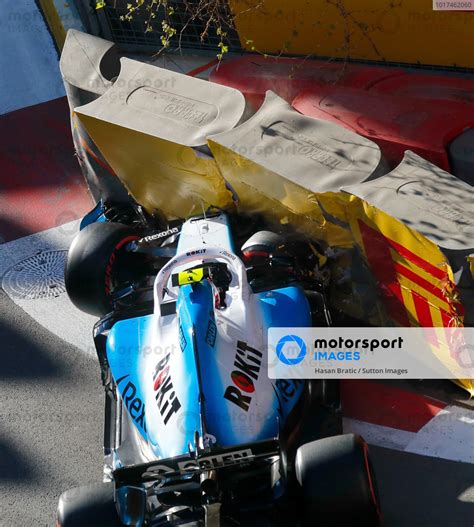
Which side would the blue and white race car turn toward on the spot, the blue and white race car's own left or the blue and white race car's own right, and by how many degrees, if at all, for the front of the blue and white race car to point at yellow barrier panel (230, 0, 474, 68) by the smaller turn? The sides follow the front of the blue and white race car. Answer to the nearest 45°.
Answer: approximately 45° to the blue and white race car's own right

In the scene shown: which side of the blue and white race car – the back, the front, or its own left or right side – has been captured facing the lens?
back
